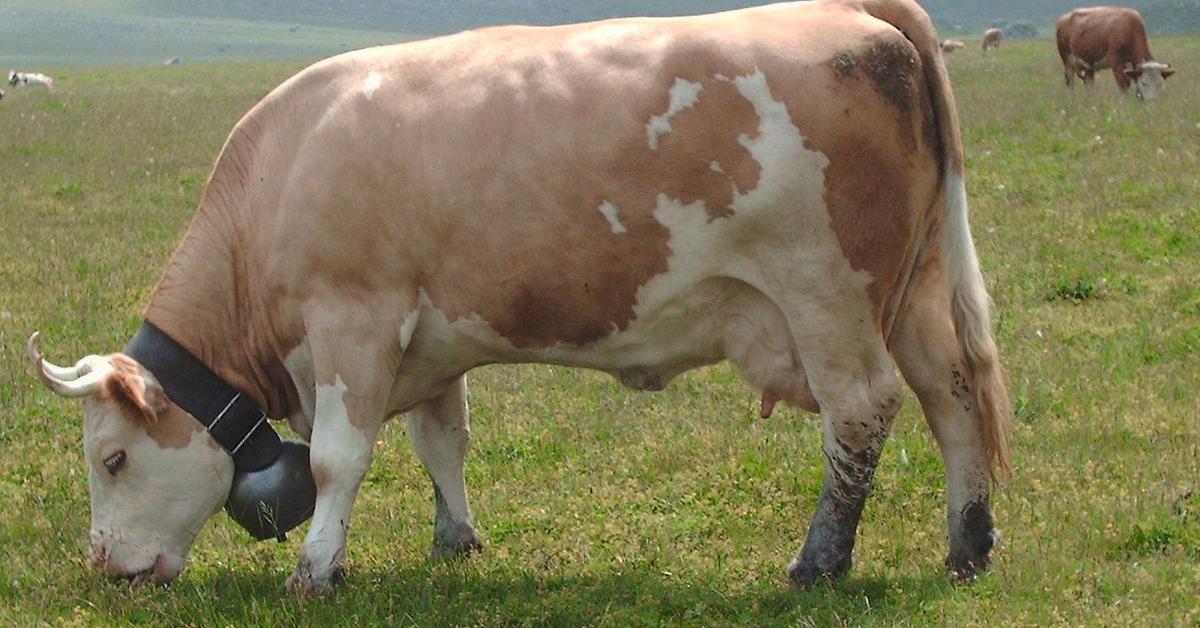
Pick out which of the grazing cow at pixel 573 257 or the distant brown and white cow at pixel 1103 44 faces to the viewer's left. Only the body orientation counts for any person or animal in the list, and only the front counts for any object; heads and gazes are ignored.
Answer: the grazing cow

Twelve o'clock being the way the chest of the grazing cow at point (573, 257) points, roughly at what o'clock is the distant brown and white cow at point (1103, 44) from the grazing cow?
The distant brown and white cow is roughly at 4 o'clock from the grazing cow.

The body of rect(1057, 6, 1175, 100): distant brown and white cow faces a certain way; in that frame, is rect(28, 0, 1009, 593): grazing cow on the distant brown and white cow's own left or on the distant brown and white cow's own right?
on the distant brown and white cow's own right

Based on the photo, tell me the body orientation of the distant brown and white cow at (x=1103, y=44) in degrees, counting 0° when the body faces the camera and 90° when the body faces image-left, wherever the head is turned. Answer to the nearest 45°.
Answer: approximately 315°

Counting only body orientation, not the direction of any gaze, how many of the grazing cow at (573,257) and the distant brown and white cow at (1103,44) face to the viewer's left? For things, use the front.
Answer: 1

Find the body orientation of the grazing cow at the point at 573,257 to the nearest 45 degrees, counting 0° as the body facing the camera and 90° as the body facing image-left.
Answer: approximately 90°
